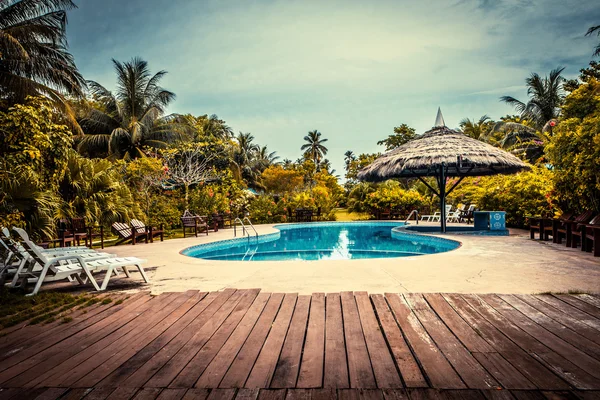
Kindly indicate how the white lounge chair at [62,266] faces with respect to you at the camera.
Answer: facing to the right of the viewer

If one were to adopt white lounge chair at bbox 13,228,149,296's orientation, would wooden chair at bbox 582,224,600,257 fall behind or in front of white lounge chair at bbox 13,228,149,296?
in front

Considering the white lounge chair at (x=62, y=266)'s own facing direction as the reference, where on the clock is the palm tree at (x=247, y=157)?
The palm tree is roughly at 10 o'clock from the white lounge chair.

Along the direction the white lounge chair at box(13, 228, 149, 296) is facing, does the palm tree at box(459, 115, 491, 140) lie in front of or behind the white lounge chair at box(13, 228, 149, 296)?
in front

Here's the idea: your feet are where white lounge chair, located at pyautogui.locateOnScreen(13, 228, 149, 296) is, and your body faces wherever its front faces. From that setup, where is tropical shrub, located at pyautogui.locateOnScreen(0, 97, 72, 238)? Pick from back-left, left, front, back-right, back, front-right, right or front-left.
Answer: left

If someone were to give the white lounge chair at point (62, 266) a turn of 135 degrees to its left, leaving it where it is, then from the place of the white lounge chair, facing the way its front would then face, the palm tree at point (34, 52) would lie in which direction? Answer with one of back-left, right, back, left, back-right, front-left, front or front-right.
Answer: front-right

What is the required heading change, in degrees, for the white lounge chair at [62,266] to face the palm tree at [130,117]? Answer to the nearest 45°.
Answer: approximately 90° to its left

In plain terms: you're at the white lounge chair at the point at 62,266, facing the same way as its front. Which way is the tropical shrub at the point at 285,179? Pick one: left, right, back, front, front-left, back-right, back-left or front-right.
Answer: front-left

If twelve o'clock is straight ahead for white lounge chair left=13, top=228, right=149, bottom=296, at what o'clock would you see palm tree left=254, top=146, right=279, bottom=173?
The palm tree is roughly at 10 o'clock from the white lounge chair.
